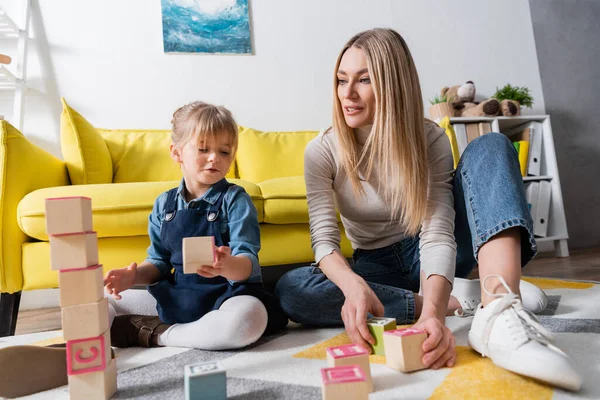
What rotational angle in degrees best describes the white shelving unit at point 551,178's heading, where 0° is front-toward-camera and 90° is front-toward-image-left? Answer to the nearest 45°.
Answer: approximately 0°

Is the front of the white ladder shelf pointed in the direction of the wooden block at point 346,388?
yes

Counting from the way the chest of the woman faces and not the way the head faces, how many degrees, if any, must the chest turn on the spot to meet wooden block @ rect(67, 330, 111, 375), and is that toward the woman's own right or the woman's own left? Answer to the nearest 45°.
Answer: approximately 45° to the woman's own right

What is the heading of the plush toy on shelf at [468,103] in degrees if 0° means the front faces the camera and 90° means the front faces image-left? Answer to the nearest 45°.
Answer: approximately 315°

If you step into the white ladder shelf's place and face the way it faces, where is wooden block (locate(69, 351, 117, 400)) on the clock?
The wooden block is roughly at 12 o'clock from the white ladder shelf.

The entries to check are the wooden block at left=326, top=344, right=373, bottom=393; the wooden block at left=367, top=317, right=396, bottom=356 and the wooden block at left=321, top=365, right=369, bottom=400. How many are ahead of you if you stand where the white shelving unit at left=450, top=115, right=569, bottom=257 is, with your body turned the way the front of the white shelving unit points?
3
